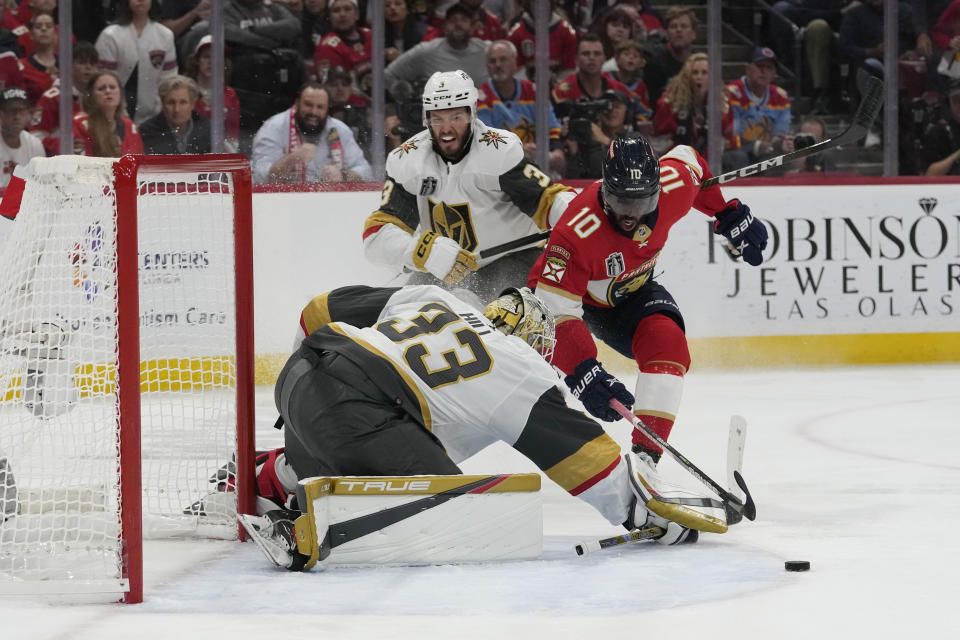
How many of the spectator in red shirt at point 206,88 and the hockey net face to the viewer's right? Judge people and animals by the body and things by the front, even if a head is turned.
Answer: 1

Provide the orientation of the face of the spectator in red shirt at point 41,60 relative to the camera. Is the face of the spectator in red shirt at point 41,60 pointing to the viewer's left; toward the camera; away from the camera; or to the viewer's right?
toward the camera

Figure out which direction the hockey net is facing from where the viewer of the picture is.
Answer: facing to the right of the viewer

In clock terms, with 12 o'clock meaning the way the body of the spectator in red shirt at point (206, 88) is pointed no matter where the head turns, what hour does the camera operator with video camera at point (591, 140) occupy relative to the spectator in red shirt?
The camera operator with video camera is roughly at 9 o'clock from the spectator in red shirt.

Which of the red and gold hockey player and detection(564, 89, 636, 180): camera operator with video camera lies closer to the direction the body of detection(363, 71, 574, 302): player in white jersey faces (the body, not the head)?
the red and gold hockey player

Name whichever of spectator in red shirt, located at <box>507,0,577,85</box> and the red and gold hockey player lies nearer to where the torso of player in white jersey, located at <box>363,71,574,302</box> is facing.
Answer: the red and gold hockey player

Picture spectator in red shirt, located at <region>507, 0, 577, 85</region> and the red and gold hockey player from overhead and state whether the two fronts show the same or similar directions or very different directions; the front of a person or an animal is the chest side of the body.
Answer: same or similar directions

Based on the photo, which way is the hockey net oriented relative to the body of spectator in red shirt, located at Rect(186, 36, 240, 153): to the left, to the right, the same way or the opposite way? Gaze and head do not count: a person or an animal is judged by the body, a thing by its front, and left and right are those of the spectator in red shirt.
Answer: to the left

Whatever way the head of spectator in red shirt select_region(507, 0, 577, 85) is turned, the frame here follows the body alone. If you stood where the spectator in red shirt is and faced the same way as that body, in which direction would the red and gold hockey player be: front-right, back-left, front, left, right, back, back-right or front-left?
front

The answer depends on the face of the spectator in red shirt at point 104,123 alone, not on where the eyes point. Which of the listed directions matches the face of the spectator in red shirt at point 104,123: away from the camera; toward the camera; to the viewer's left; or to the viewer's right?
toward the camera

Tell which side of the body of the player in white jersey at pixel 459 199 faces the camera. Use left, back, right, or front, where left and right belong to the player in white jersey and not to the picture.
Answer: front

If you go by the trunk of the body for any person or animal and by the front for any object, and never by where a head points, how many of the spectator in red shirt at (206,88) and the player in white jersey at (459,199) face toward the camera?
2

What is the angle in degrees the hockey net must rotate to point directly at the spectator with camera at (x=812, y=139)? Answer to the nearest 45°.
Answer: approximately 45° to its left

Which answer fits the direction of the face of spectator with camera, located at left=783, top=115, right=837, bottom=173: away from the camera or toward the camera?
toward the camera

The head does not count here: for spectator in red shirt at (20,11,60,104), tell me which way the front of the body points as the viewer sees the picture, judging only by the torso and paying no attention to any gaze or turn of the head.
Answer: toward the camera

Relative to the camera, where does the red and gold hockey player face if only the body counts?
toward the camera

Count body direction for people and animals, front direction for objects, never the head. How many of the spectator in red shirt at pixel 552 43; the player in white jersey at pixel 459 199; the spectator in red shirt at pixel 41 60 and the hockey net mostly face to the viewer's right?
1

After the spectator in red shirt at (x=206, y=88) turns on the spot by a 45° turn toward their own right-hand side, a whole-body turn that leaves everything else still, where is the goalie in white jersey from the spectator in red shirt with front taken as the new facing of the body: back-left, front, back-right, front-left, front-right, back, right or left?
front-left
